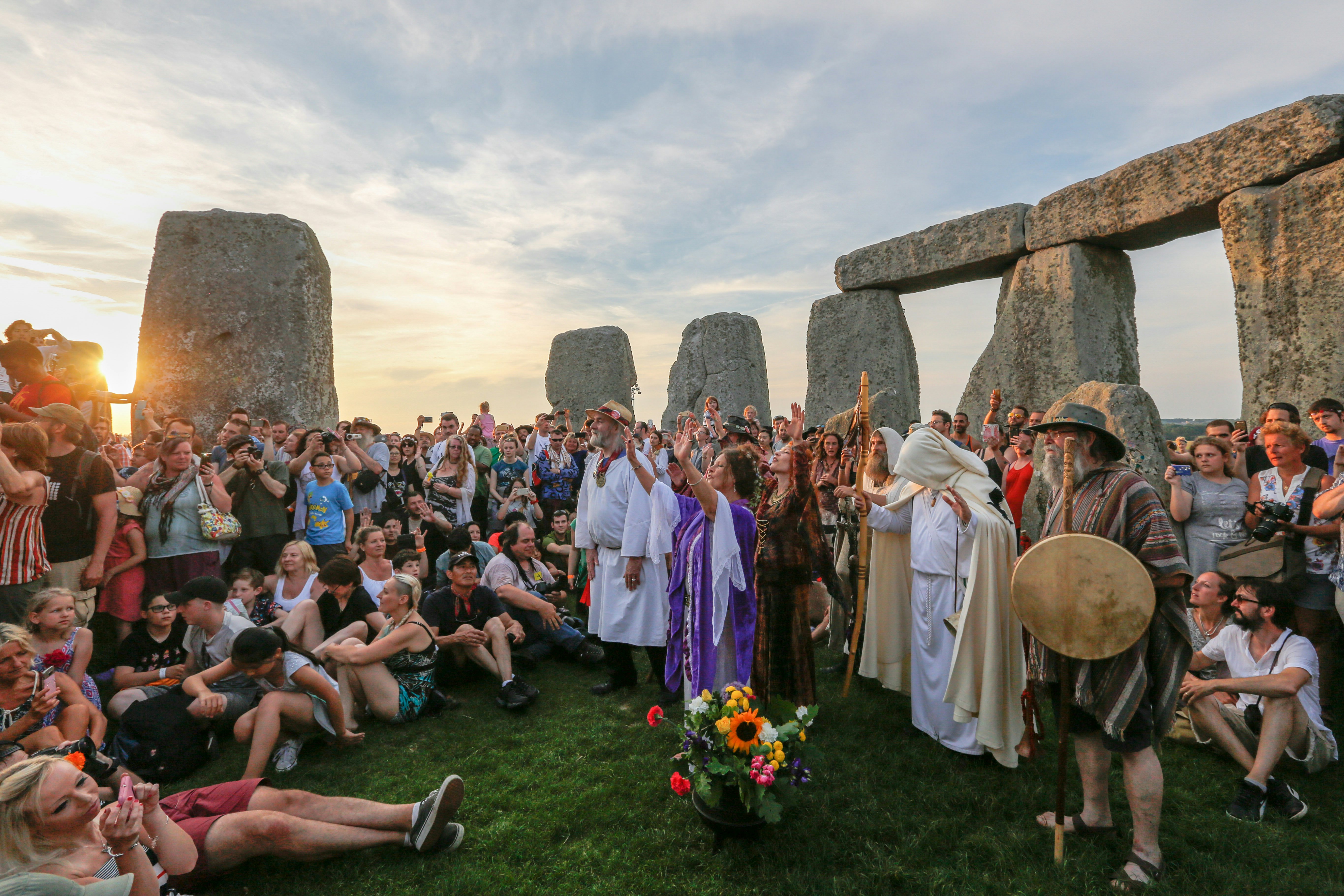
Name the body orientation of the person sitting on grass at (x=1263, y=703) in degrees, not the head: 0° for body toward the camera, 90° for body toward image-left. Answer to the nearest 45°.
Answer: approximately 45°

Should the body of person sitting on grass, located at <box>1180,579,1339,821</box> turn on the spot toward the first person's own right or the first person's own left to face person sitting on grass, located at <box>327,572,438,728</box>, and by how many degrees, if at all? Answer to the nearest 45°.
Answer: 0° — they already face them

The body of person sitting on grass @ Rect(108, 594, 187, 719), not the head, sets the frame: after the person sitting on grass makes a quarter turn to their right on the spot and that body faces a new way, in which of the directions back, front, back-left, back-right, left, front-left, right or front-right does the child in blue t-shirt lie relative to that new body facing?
back

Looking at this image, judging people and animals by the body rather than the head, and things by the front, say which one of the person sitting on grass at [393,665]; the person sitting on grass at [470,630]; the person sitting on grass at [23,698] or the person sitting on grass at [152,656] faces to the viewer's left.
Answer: the person sitting on grass at [393,665]

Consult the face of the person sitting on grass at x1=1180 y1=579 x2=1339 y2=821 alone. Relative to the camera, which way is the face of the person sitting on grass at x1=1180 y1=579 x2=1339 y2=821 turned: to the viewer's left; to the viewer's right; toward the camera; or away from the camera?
to the viewer's left

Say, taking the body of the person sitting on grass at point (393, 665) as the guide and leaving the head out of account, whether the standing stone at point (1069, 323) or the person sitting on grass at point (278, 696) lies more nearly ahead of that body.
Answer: the person sitting on grass

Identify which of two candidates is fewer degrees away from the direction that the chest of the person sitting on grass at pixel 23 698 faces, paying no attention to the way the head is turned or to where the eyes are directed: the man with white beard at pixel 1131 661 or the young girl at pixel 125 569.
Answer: the man with white beard

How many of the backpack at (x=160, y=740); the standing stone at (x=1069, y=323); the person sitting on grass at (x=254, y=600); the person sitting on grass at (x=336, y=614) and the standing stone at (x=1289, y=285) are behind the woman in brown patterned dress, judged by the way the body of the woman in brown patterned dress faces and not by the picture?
2

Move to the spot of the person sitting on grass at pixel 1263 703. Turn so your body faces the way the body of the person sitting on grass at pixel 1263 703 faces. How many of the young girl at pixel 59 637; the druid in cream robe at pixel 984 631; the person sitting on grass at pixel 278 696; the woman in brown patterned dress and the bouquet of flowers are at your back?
0

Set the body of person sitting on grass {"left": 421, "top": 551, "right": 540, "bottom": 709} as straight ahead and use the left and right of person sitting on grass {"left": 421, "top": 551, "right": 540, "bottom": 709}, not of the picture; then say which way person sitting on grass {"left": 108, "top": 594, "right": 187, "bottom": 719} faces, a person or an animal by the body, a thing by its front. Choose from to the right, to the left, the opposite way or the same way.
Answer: the same way

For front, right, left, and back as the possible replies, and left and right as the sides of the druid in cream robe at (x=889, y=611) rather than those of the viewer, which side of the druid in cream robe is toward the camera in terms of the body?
left

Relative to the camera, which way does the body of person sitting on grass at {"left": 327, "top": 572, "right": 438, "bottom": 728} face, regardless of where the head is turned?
to the viewer's left

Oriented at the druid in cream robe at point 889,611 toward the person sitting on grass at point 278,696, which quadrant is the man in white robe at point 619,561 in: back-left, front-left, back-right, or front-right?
front-right

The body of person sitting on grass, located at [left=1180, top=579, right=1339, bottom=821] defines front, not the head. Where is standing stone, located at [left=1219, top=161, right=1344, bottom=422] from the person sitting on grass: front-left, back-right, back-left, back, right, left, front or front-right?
back-right

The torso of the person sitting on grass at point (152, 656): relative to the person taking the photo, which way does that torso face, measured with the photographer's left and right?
facing the viewer and to the right of the viewer

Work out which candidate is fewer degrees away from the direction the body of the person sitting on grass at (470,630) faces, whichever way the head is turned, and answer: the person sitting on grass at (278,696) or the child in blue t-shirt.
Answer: the person sitting on grass

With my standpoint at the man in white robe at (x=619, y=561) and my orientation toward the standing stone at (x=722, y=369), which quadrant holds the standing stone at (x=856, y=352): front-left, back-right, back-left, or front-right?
front-right

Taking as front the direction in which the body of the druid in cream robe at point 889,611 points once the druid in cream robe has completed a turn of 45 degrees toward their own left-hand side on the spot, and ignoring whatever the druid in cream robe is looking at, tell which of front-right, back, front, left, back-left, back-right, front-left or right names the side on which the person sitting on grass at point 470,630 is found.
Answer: front-right

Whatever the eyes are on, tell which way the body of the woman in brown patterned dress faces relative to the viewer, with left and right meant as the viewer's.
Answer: facing the viewer and to the left of the viewer

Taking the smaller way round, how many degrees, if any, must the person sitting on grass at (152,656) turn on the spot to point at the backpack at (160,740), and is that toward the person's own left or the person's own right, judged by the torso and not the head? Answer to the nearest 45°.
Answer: approximately 45° to the person's own right
